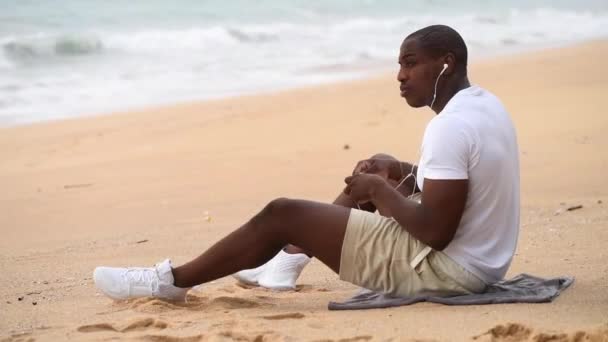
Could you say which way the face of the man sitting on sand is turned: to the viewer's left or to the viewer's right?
to the viewer's left

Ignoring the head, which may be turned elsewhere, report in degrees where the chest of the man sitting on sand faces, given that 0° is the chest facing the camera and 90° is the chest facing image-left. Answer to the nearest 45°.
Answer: approximately 90°
